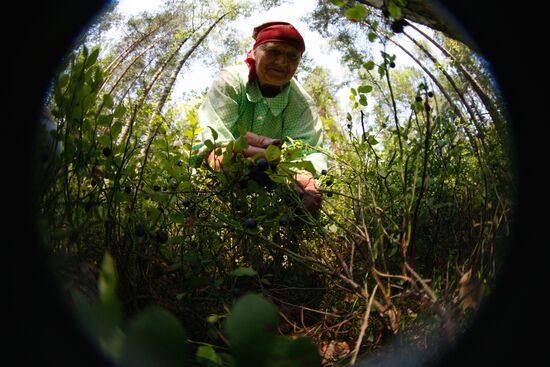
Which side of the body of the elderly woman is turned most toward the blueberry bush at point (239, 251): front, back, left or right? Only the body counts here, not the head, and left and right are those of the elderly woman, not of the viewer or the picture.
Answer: front

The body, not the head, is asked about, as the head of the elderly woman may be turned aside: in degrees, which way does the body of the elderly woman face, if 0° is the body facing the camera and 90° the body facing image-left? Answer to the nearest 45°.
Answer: approximately 0°
